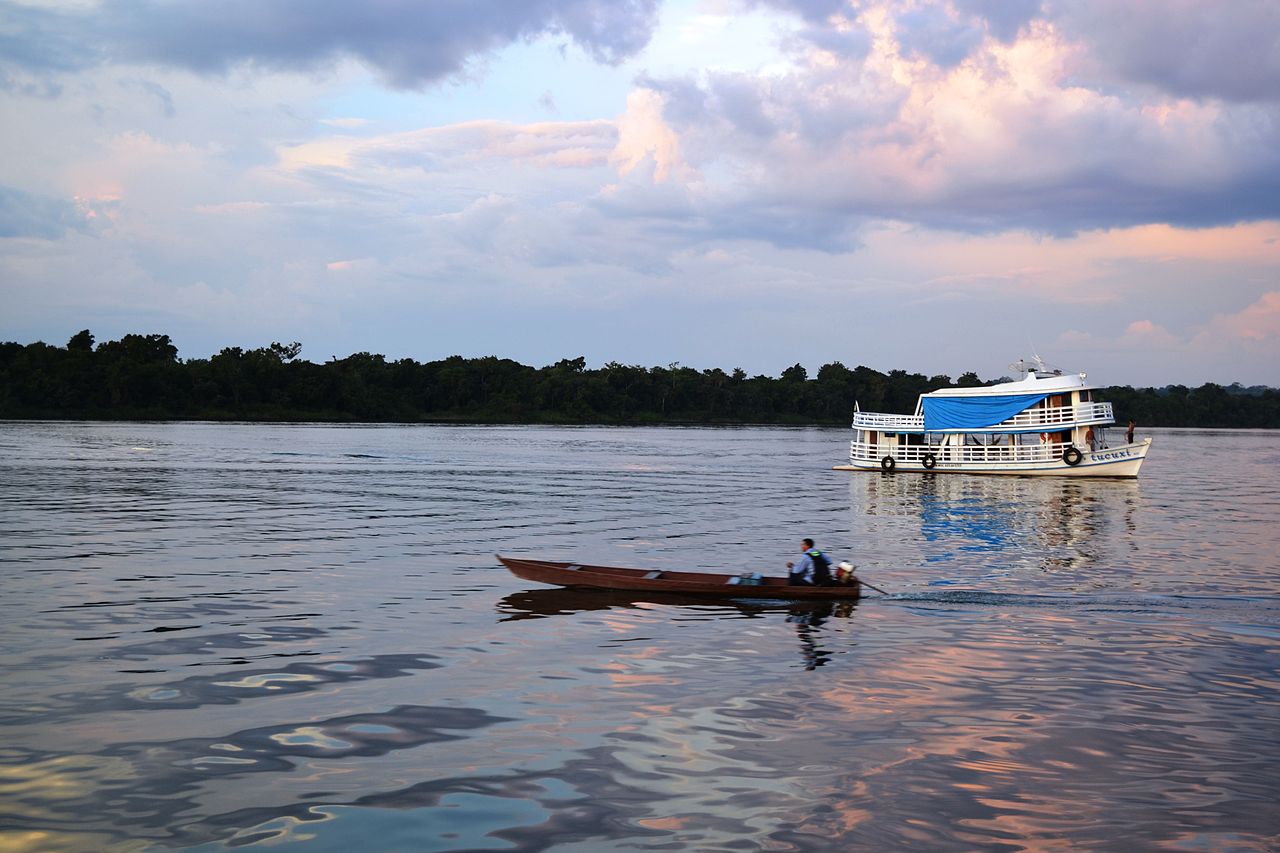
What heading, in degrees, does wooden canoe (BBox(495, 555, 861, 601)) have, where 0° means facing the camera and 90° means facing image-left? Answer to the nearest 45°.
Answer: approximately 90°
